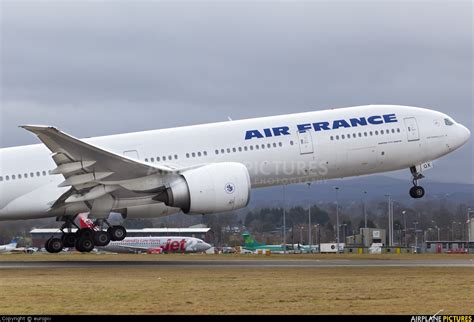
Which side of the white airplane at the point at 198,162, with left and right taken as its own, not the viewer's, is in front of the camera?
right
